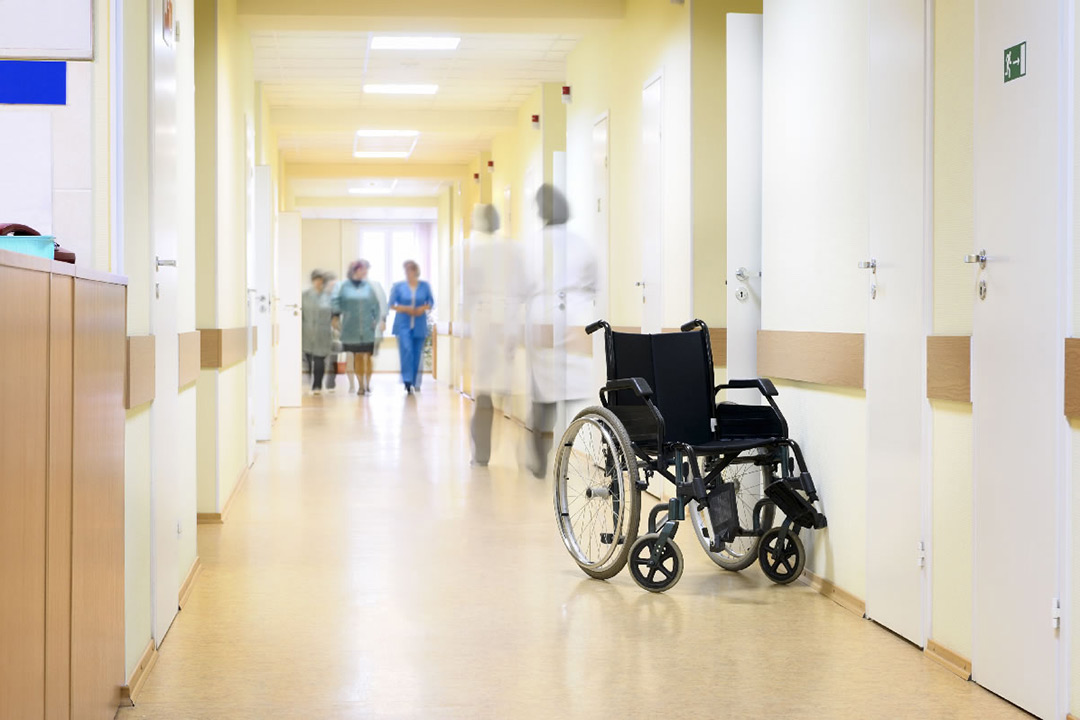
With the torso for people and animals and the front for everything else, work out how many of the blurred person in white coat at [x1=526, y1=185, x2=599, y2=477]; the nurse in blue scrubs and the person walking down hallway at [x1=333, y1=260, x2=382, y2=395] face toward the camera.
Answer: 2

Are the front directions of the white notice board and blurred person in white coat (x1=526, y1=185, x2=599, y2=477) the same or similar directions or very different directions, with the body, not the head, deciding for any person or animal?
very different directions

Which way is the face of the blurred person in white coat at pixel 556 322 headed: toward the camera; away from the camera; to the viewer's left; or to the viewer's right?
away from the camera

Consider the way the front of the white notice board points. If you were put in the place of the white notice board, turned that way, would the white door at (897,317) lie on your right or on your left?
on your left

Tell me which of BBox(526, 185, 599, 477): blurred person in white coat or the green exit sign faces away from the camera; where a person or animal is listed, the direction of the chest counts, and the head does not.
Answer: the blurred person in white coat

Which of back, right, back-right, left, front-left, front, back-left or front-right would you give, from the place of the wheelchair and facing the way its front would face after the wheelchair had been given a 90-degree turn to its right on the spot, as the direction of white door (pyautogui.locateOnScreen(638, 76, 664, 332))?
back-right

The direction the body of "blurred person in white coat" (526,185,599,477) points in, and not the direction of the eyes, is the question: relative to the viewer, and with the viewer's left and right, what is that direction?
facing away from the viewer

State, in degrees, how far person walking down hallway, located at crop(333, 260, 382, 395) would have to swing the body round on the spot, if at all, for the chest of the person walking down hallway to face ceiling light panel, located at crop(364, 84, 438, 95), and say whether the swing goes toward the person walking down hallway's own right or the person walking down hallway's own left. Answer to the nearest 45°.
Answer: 0° — they already face it

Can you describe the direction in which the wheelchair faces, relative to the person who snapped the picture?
facing the viewer and to the right of the viewer

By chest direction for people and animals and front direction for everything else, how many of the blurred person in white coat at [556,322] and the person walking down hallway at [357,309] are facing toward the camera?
1

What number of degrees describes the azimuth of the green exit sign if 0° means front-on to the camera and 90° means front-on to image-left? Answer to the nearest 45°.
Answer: approximately 45°
